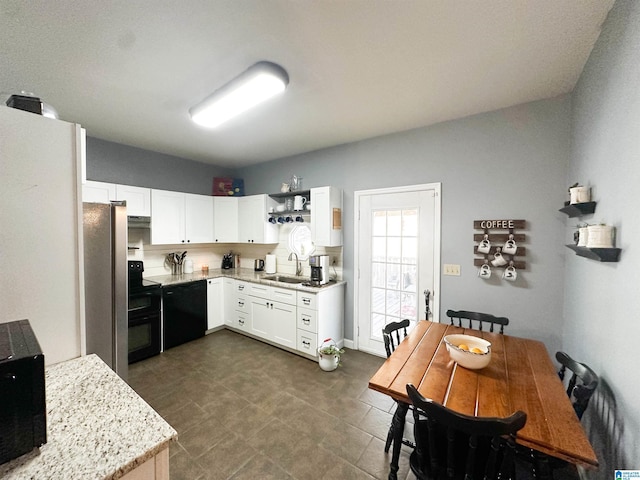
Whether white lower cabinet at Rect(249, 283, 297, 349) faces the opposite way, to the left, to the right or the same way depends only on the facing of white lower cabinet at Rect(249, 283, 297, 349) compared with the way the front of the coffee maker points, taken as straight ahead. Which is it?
the same way

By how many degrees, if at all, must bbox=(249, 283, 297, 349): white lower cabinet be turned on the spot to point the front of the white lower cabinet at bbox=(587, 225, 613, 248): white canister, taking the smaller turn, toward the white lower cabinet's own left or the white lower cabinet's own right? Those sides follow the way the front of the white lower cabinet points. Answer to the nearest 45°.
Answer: approximately 90° to the white lower cabinet's own left

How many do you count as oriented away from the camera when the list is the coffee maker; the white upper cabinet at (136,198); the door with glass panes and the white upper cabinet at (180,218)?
0

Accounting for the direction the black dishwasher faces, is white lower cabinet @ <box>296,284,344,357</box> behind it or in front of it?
in front

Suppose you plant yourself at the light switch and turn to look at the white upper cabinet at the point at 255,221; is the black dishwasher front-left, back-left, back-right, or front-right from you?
front-left

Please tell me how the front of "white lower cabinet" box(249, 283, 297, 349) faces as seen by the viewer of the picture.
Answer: facing the viewer and to the left of the viewer

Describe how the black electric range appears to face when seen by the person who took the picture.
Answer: facing the viewer and to the right of the viewer

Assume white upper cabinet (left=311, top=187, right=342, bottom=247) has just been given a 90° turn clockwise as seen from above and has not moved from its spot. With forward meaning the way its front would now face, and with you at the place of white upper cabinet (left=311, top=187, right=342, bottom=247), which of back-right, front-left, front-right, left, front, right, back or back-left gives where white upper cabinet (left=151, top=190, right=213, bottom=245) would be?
front-left

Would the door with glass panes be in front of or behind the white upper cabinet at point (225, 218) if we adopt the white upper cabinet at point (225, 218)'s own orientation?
in front

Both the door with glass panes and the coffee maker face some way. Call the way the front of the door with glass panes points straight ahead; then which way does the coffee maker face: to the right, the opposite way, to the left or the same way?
the same way

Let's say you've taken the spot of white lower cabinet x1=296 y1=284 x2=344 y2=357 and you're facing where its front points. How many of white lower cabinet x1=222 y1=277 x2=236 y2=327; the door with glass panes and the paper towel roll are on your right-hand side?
2

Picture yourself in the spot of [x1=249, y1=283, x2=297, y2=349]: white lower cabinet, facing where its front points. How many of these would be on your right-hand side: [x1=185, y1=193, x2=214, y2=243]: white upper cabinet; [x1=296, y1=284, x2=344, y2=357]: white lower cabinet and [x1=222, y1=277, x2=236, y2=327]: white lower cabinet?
2

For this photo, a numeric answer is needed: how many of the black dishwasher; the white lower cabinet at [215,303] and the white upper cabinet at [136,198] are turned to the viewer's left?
0

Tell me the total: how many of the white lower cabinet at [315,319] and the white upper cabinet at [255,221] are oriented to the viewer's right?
0

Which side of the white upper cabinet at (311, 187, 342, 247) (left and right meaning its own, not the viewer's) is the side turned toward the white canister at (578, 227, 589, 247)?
left

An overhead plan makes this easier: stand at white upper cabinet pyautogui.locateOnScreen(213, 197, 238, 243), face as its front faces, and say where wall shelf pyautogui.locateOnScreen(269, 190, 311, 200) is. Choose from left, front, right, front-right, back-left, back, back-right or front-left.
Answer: front-left
